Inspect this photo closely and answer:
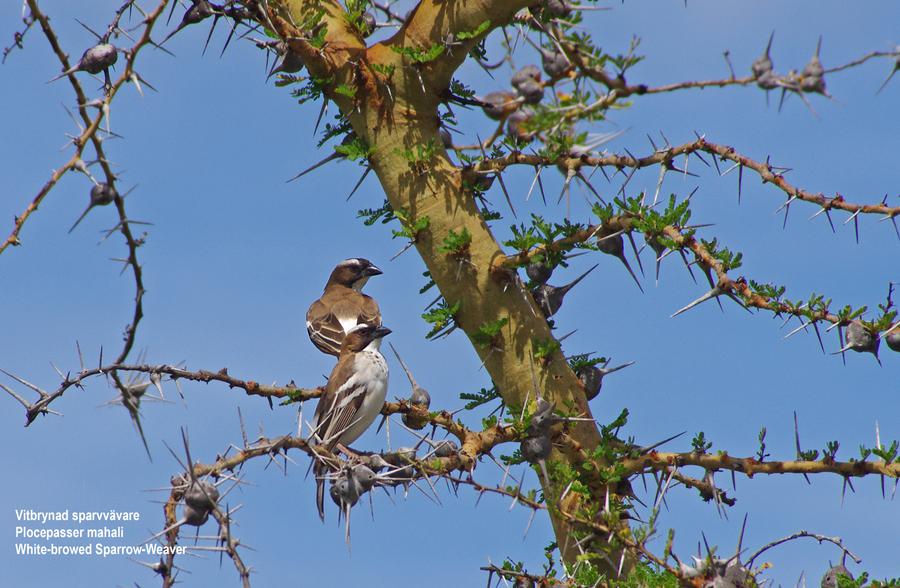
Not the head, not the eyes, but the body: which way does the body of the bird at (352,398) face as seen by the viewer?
to the viewer's right
